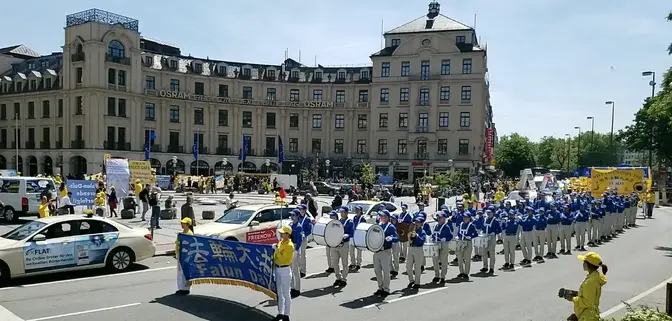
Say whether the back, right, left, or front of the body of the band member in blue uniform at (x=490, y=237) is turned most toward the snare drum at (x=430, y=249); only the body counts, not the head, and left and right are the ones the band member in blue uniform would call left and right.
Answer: front

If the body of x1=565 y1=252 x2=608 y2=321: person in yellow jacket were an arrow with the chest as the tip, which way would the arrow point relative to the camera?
to the viewer's left

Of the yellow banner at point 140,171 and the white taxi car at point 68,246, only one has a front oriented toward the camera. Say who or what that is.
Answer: the yellow banner

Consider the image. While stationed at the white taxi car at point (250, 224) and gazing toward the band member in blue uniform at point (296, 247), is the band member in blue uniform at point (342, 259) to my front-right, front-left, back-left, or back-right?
front-left

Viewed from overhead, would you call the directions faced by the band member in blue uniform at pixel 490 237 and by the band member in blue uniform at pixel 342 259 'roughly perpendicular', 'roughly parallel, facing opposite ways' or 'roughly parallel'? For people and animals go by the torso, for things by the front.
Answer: roughly parallel

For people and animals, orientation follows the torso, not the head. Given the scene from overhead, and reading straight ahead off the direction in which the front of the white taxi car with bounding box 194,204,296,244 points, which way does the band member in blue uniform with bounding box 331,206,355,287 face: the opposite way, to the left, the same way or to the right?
the same way

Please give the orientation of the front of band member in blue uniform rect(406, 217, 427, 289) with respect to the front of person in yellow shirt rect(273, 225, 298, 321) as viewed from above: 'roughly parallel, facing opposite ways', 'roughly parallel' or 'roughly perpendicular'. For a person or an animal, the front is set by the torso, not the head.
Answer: roughly parallel

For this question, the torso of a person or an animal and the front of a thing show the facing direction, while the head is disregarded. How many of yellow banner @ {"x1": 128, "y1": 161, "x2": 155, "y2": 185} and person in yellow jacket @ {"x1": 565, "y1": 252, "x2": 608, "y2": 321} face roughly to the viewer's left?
1

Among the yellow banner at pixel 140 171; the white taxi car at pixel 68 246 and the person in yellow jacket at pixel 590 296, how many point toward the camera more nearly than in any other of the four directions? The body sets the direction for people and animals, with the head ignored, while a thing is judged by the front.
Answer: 1

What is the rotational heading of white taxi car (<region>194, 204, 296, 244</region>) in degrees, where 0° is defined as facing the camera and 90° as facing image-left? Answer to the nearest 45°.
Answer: approximately 45°

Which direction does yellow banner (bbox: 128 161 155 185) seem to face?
toward the camera

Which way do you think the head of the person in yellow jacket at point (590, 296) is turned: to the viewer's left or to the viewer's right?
to the viewer's left

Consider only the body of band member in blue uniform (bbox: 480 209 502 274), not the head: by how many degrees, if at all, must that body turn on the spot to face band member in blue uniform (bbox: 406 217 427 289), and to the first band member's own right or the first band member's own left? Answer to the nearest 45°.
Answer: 0° — they already face them

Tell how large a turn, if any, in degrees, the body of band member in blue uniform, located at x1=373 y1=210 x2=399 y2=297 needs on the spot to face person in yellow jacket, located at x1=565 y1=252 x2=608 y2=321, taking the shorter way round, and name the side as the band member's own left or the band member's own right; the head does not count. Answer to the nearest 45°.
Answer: approximately 90° to the band member's own left

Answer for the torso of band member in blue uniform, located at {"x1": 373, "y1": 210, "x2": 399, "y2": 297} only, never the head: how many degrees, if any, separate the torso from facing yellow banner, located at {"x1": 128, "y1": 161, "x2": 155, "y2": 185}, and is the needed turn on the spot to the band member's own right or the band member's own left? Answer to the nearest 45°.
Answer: approximately 90° to the band member's own right
